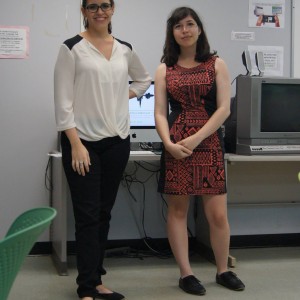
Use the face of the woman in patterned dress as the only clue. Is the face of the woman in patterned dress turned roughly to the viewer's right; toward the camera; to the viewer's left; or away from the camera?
toward the camera

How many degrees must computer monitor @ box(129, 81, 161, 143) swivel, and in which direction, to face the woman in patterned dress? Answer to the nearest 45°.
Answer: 0° — it already faces them

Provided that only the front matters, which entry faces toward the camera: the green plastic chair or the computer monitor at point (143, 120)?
the computer monitor

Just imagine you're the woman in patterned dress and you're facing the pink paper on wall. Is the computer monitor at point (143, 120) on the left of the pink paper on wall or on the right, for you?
right

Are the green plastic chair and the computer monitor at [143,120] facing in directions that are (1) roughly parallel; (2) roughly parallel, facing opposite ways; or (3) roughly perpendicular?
roughly perpendicular

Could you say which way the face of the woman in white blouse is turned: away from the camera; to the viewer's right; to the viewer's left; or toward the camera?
toward the camera

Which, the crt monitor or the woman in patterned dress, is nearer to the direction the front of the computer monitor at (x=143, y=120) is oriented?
the woman in patterned dress

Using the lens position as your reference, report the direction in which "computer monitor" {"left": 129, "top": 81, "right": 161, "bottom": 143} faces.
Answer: facing the viewer

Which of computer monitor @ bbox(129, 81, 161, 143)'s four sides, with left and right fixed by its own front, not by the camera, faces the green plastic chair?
front

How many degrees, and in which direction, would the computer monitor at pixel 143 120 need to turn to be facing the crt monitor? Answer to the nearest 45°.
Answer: approximately 90° to its left

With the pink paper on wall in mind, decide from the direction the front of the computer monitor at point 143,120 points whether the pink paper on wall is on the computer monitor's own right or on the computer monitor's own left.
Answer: on the computer monitor's own right

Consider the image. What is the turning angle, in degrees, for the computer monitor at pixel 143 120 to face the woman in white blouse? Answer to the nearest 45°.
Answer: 0° — it already faces them
